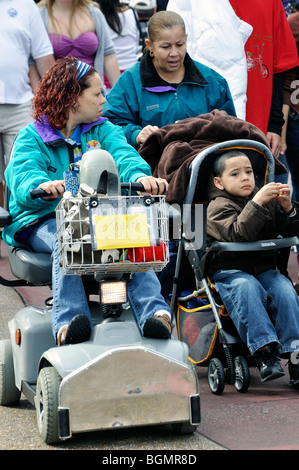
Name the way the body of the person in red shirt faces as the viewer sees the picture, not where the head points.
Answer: toward the camera

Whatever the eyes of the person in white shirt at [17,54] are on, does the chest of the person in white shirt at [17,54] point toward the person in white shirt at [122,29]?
no

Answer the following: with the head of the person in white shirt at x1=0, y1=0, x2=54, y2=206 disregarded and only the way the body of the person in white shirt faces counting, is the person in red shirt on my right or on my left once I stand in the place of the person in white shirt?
on my left

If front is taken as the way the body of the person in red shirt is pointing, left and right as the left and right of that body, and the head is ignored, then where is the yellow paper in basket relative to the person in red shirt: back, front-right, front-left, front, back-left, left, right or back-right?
front

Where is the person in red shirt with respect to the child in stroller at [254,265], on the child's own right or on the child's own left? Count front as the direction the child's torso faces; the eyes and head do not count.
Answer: on the child's own left

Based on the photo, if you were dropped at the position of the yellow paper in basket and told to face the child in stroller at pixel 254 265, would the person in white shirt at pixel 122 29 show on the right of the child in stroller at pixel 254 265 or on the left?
left

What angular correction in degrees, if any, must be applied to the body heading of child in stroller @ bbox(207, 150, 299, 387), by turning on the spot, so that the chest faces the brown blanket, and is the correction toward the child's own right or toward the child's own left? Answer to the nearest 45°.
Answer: approximately 180°

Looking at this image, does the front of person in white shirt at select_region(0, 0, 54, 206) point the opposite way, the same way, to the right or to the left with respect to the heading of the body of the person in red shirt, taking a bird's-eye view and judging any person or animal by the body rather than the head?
the same way

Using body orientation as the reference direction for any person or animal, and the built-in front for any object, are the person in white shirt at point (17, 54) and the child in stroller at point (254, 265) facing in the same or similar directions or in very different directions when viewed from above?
same or similar directions

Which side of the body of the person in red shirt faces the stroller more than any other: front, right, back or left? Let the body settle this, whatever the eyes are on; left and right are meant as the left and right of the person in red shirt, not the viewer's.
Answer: front

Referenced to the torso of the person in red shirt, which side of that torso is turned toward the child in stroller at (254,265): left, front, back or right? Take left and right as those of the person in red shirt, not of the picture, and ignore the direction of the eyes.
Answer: front

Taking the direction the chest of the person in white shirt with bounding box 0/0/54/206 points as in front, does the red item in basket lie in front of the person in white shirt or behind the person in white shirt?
in front

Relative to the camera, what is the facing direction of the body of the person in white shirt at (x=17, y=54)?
toward the camera

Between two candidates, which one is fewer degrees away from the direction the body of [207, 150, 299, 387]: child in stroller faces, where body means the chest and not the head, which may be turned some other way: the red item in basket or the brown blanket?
the red item in basket

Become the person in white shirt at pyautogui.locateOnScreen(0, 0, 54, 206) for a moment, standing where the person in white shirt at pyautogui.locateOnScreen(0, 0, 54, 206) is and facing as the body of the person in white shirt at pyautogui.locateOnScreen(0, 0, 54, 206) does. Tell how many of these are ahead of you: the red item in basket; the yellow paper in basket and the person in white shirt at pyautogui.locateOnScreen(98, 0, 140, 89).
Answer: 2

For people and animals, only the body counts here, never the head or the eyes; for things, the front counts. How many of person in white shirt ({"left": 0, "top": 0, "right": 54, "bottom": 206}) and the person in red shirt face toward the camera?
2

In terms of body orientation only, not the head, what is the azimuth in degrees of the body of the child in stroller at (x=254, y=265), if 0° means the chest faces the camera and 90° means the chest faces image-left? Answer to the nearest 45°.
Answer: approximately 315°

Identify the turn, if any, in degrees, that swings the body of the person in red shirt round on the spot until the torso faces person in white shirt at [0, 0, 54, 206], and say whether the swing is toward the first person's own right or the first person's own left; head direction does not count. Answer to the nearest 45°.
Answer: approximately 90° to the first person's own right
